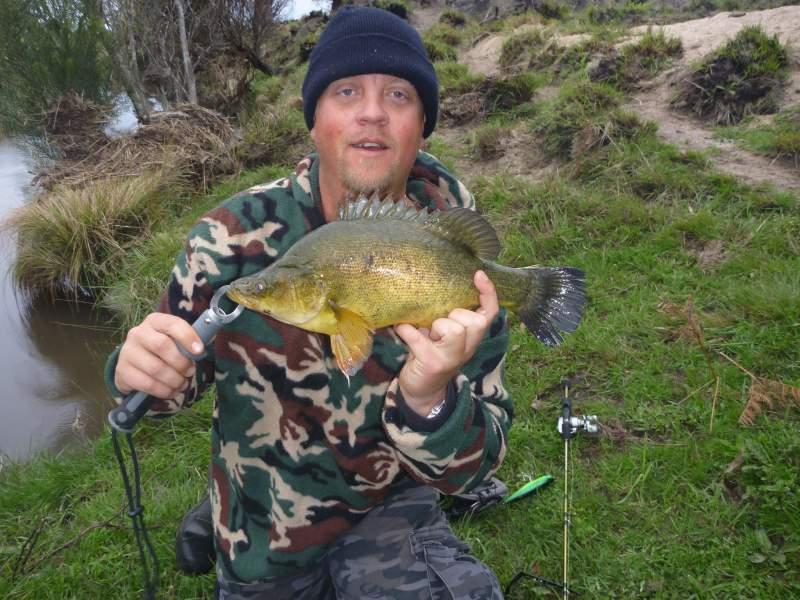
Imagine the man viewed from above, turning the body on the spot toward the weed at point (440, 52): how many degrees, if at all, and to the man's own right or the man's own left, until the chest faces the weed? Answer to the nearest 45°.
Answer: approximately 180°

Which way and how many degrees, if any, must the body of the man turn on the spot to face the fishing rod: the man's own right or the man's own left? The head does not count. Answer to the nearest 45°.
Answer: approximately 90° to the man's own left

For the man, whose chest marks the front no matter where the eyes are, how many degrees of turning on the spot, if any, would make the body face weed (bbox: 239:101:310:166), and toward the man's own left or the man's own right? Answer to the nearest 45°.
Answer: approximately 180°

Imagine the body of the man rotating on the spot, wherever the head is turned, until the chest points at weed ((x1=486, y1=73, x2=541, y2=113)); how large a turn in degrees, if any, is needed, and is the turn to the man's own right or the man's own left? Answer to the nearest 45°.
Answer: approximately 135° to the man's own left

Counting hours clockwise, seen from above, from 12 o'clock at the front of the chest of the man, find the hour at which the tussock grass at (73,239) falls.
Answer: The tussock grass is roughly at 5 o'clock from the man.

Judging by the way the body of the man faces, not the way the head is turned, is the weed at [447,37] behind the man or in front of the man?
behind

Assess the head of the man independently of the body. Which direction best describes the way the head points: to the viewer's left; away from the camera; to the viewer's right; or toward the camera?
toward the camera

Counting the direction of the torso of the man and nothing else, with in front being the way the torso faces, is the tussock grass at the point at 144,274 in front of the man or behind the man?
behind

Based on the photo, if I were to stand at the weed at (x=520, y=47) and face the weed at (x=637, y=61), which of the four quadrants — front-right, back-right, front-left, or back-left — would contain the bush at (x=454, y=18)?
back-left

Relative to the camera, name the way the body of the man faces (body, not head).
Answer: toward the camera

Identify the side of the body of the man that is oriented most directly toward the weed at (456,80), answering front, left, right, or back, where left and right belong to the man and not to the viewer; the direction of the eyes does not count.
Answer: back

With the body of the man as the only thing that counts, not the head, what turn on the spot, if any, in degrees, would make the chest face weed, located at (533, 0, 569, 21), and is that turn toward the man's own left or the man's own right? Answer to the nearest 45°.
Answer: approximately 135° to the man's own left

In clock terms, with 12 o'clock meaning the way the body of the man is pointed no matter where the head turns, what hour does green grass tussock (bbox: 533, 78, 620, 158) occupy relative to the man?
The green grass tussock is roughly at 7 o'clock from the man.
